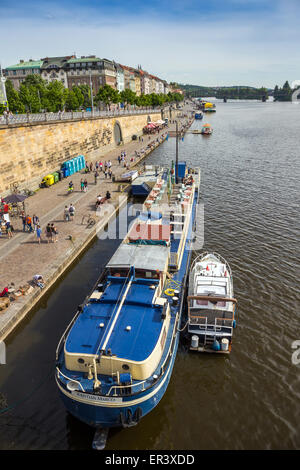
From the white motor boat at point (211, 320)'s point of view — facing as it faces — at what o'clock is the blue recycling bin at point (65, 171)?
The blue recycling bin is roughly at 11 o'clock from the white motor boat.

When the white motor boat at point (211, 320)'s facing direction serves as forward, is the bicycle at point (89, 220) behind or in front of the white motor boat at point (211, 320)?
in front

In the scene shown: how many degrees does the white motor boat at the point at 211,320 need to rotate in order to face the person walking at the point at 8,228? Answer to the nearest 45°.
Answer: approximately 45° to its left

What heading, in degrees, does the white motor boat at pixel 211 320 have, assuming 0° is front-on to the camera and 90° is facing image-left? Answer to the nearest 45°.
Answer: approximately 180°

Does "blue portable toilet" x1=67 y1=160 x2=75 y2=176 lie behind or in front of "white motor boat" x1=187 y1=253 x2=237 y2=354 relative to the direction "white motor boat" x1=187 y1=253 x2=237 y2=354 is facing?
in front
